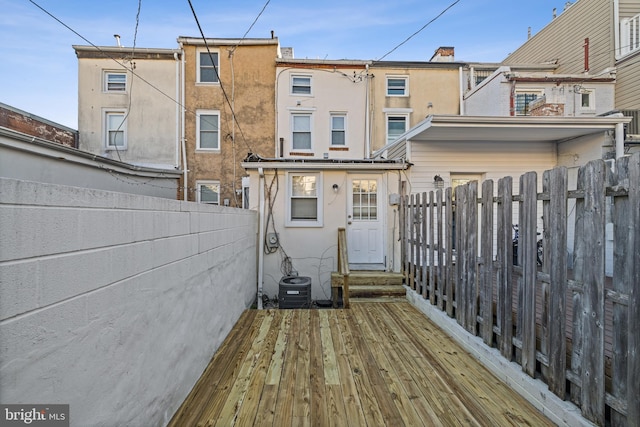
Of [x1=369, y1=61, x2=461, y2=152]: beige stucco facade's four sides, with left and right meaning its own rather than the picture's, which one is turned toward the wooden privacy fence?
front

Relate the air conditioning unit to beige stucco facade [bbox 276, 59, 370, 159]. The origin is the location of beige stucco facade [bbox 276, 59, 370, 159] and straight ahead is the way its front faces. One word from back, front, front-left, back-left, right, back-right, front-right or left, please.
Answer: front

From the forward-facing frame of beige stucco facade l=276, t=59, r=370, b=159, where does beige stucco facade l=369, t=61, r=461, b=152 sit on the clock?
beige stucco facade l=369, t=61, r=461, b=152 is roughly at 9 o'clock from beige stucco facade l=276, t=59, r=370, b=159.

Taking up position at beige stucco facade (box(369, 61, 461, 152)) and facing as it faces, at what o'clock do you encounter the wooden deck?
The wooden deck is roughly at 12 o'clock from the beige stucco facade.

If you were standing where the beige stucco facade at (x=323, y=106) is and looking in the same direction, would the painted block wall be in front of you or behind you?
in front

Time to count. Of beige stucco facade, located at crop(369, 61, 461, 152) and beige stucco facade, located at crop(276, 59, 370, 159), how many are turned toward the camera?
2

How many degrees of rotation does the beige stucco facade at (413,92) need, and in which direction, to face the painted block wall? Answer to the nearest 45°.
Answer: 0° — it already faces it

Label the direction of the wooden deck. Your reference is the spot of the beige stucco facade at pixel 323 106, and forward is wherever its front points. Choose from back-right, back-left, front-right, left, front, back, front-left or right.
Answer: front

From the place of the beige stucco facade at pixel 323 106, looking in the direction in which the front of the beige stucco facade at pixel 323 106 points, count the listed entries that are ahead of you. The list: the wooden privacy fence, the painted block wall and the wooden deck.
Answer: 3

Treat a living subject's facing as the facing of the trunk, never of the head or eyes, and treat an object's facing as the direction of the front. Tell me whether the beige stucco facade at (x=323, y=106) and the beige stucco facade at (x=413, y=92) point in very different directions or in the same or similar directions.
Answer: same or similar directions

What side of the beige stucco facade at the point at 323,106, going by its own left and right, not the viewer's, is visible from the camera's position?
front
